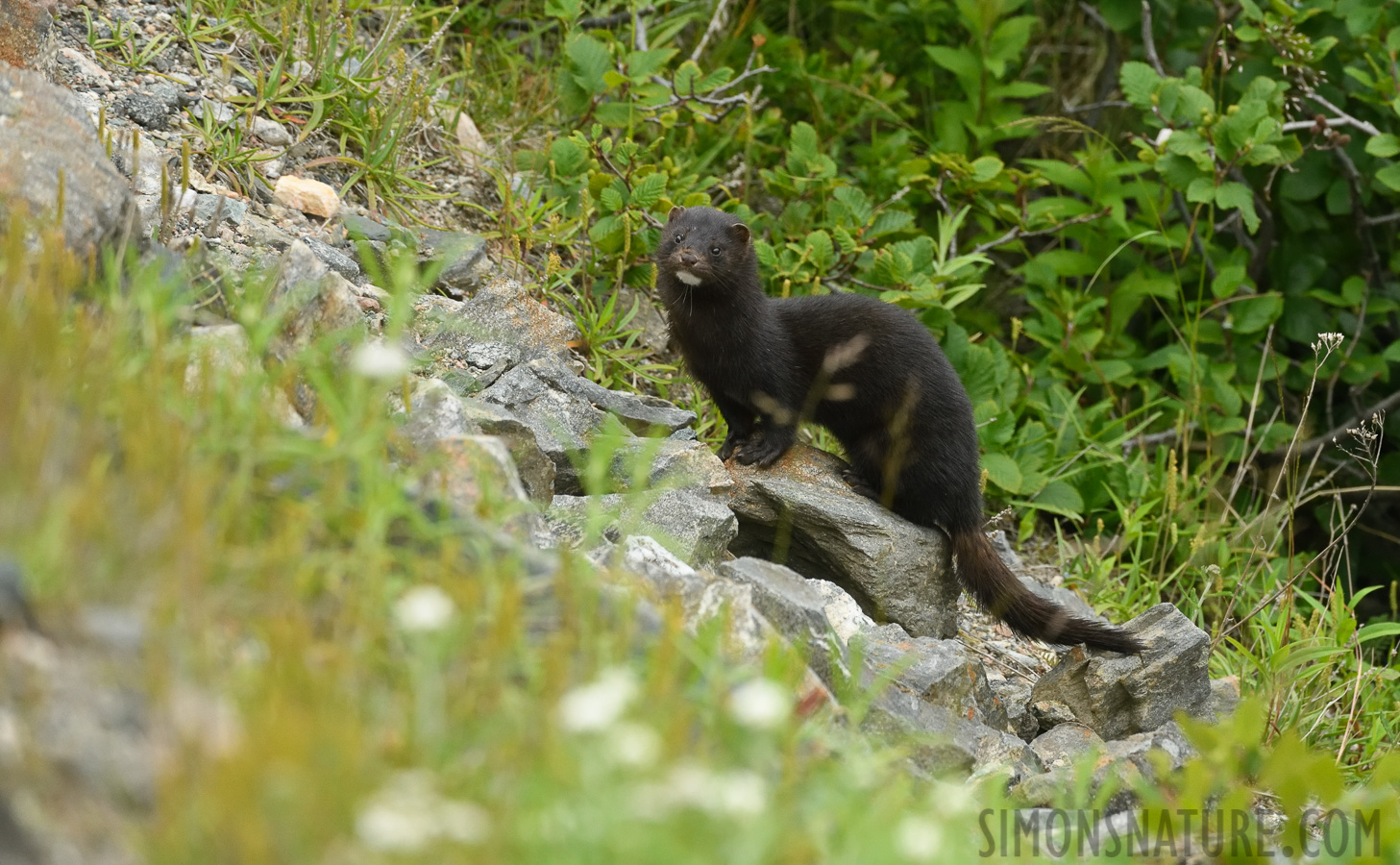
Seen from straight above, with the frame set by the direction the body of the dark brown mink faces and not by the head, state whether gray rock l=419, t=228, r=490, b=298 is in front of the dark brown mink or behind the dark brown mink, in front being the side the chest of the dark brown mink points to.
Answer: in front

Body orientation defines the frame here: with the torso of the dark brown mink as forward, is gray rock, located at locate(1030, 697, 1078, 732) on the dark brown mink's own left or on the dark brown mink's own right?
on the dark brown mink's own left

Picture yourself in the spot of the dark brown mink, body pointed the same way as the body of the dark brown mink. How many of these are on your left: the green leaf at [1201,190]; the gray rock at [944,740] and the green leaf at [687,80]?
1

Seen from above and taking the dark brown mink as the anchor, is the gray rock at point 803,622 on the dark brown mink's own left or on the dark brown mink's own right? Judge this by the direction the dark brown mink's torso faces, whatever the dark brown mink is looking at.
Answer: on the dark brown mink's own left

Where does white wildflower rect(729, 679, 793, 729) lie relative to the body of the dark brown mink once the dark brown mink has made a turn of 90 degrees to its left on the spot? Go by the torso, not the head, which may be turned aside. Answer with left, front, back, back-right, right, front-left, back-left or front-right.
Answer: front

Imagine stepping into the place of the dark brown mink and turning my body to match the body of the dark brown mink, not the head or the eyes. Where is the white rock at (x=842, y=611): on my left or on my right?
on my left

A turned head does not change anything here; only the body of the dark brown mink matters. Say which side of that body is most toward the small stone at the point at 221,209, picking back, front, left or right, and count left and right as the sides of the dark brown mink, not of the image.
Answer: front

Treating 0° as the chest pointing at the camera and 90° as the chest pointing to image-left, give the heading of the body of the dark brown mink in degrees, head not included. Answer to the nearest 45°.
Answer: approximately 90°

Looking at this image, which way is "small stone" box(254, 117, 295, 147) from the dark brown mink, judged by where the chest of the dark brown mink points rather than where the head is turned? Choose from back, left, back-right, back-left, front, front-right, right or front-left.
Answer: front

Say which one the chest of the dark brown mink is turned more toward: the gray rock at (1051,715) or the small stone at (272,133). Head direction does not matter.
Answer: the small stone

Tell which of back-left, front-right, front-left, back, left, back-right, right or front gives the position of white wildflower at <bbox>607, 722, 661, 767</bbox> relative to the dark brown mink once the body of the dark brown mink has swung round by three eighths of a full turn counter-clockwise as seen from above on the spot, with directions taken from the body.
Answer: front-right

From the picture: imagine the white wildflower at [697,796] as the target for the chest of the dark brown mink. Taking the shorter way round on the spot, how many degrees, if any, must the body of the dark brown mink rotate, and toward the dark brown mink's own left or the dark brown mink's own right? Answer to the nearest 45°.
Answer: approximately 90° to the dark brown mink's own left
